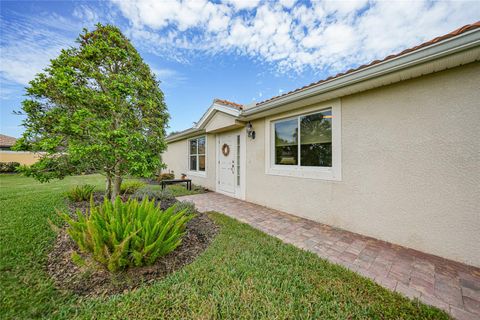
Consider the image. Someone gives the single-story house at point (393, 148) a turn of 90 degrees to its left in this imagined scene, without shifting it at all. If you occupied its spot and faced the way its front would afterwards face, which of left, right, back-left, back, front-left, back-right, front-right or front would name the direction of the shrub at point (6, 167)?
back-right

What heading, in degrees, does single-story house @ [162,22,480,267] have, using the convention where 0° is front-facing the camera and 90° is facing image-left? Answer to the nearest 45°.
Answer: approximately 45°

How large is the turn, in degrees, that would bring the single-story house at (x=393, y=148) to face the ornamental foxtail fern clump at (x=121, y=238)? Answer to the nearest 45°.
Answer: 0° — it already faces it

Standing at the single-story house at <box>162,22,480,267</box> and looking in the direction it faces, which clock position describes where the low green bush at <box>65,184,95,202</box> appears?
The low green bush is roughly at 1 o'clock from the single-story house.

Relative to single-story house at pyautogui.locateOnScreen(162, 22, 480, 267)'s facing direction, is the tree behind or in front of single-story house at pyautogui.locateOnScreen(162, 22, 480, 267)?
in front
